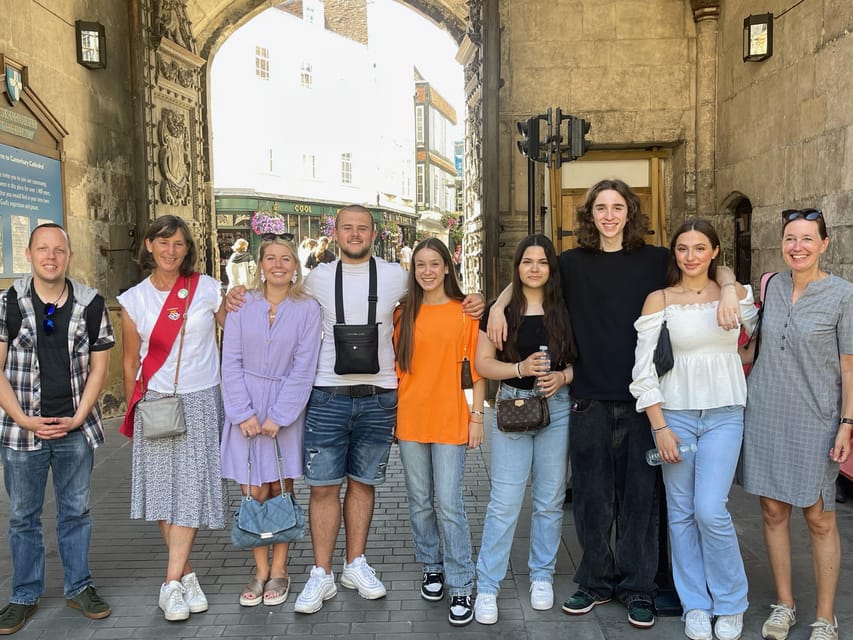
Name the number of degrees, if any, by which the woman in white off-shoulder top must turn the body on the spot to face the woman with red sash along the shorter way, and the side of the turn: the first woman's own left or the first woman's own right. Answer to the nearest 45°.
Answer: approximately 90° to the first woman's own right

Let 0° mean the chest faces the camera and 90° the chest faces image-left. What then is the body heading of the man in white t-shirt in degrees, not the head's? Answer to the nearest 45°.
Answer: approximately 0°

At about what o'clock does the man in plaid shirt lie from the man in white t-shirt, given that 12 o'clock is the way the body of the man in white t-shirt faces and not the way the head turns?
The man in plaid shirt is roughly at 3 o'clock from the man in white t-shirt.

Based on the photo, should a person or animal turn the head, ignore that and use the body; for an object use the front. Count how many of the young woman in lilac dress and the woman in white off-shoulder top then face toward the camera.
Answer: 2

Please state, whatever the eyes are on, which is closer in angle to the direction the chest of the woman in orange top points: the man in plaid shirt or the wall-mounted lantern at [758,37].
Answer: the man in plaid shirt

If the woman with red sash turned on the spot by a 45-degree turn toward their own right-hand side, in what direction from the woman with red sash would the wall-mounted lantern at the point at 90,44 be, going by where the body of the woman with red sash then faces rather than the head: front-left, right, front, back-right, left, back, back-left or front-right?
back-right
